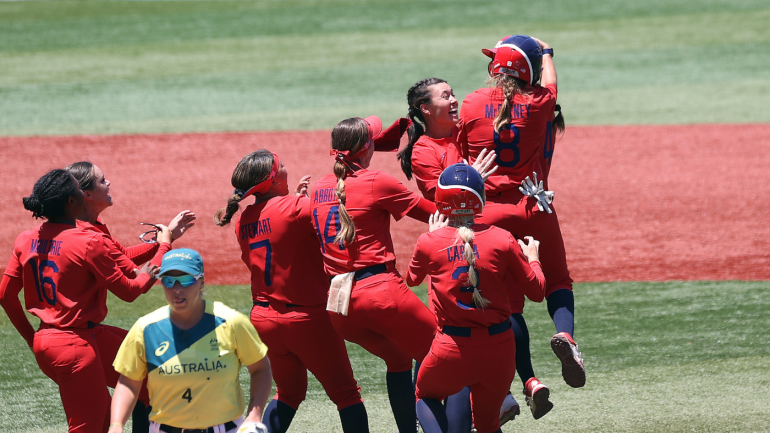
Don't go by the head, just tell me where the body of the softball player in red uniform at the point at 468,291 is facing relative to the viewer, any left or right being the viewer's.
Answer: facing away from the viewer

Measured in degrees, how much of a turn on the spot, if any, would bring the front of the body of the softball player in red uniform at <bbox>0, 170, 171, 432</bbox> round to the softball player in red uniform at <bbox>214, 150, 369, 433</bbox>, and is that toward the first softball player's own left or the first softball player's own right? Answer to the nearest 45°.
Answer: approximately 45° to the first softball player's own right

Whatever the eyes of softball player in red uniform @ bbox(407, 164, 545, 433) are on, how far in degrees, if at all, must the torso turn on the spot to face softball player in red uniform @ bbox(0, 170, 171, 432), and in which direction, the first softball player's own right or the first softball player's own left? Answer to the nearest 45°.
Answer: approximately 90° to the first softball player's own left

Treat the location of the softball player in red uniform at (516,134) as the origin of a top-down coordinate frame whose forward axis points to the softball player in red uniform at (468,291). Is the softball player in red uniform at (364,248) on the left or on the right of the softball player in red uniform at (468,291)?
right

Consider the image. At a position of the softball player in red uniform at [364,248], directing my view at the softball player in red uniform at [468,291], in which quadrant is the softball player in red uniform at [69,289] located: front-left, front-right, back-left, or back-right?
back-right

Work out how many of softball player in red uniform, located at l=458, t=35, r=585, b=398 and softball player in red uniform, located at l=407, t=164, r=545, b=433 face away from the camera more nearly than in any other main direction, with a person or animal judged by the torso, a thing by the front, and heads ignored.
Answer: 2

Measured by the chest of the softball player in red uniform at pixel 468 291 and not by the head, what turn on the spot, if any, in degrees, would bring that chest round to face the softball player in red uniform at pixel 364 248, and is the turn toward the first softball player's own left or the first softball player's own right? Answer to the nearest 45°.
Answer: approximately 45° to the first softball player's own left

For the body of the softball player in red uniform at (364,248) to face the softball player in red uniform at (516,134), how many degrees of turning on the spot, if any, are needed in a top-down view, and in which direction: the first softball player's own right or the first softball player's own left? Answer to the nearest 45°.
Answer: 0° — they already face them

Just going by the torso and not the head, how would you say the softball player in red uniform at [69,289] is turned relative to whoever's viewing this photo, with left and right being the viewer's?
facing away from the viewer and to the right of the viewer

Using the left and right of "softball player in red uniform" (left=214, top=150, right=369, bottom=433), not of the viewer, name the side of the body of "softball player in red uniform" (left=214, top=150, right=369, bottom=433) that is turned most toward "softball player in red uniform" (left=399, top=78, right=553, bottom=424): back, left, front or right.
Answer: front

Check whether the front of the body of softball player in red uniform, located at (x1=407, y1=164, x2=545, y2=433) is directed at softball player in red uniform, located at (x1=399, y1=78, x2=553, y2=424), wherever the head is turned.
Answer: yes

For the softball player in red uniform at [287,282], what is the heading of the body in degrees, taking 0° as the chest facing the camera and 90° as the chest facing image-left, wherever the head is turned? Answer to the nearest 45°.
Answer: approximately 225°

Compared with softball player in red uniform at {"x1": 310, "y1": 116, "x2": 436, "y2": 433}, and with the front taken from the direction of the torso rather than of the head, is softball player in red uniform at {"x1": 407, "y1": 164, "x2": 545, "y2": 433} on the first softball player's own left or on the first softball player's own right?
on the first softball player's own right

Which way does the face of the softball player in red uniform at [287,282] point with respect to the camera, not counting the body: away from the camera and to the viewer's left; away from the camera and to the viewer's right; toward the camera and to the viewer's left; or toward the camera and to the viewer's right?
away from the camera and to the viewer's right

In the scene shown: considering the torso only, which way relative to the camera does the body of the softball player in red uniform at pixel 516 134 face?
away from the camera

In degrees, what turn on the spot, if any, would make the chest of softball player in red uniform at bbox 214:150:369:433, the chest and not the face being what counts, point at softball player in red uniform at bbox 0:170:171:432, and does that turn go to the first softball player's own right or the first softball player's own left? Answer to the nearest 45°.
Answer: approximately 135° to the first softball player's own left
